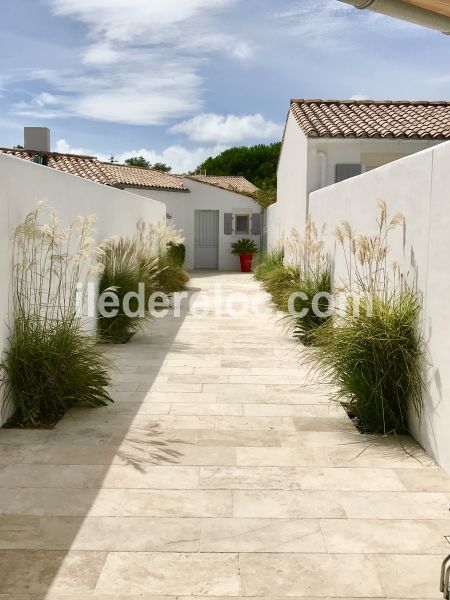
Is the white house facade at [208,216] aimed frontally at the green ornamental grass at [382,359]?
yes

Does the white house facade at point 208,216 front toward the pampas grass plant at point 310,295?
yes

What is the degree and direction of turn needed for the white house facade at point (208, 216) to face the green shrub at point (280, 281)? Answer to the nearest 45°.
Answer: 0° — it already faces it

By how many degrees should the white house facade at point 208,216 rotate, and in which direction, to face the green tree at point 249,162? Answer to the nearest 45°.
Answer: approximately 180°

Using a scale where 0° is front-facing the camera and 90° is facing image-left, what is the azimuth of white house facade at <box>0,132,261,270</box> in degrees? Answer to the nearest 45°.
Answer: approximately 0°

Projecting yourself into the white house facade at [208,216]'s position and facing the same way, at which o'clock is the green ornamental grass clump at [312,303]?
The green ornamental grass clump is roughly at 12 o'clock from the white house facade.
